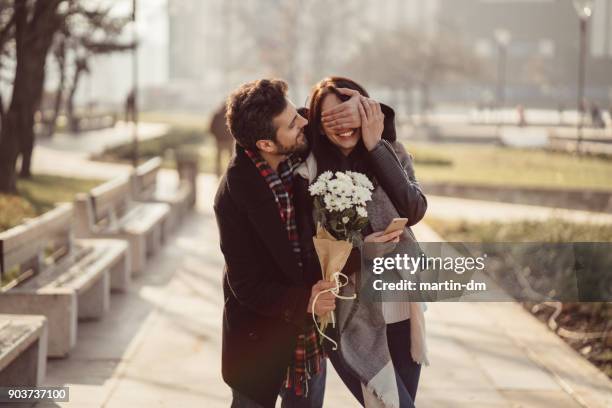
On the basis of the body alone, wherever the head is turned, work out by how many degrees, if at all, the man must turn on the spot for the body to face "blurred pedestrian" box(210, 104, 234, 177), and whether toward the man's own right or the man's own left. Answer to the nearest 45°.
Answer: approximately 90° to the man's own left

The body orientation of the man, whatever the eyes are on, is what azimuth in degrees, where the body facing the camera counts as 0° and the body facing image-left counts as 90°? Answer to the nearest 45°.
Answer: approximately 270°

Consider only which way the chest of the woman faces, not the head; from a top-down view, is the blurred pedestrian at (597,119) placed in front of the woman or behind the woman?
behind

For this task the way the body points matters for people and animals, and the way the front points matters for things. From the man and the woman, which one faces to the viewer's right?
the man

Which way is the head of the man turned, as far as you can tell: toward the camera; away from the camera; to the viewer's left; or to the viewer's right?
to the viewer's right

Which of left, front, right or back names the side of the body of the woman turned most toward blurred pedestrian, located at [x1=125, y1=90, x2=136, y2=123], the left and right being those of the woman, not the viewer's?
back
